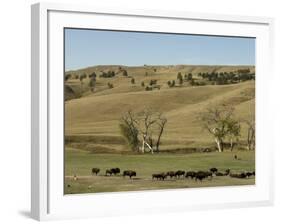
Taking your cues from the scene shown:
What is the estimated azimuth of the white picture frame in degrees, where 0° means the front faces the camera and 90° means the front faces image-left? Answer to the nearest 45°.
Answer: approximately 315°
